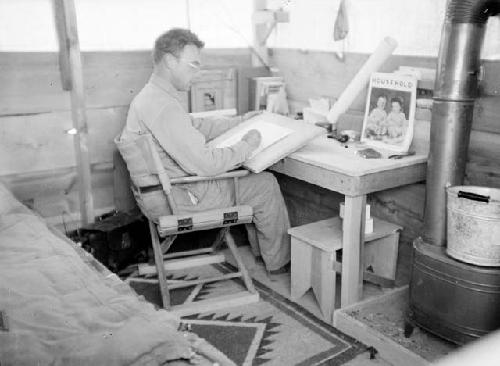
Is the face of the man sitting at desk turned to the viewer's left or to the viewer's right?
to the viewer's right

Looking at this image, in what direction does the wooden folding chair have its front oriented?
to the viewer's right

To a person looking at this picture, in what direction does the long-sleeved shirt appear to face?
facing away from the viewer and to the right of the viewer

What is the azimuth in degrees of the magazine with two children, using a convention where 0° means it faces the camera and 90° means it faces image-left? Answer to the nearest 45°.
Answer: approximately 0°

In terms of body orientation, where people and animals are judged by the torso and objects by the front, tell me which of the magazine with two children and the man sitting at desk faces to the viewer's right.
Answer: the man sitting at desk

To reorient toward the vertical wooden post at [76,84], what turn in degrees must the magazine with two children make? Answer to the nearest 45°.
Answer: approximately 90° to its right

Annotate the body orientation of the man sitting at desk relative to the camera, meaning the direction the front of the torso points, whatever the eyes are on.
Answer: to the viewer's right

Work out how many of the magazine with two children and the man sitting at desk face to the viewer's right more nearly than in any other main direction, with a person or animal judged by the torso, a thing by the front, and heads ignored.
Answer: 1

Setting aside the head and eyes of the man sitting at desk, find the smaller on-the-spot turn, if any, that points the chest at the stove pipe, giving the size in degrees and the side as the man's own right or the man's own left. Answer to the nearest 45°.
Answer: approximately 45° to the man's own right
